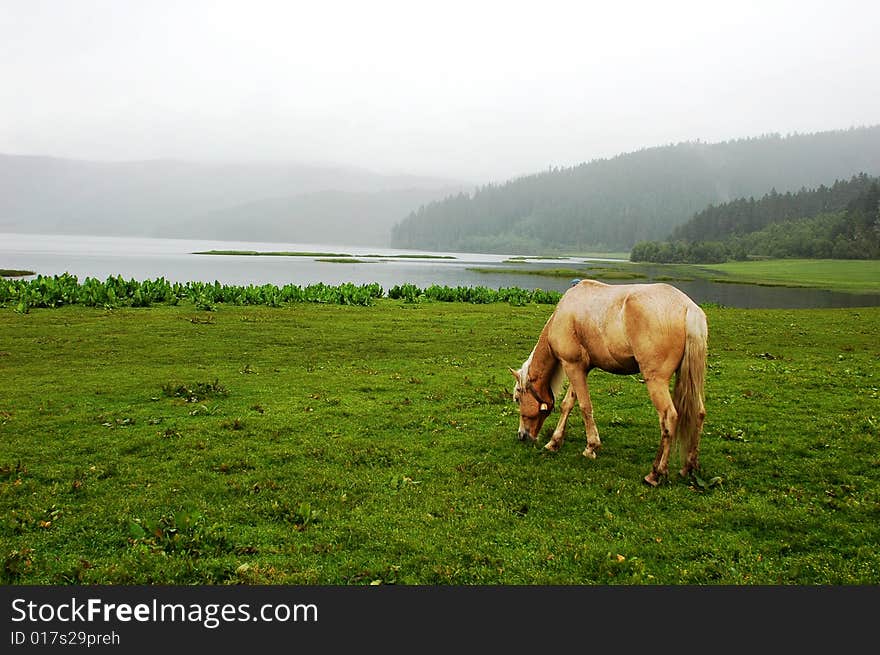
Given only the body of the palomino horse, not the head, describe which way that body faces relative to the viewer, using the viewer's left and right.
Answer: facing away from the viewer and to the left of the viewer
